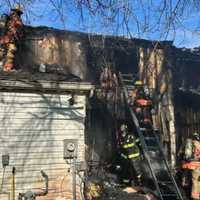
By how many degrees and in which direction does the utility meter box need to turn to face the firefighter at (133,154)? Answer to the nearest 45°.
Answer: approximately 135° to its left

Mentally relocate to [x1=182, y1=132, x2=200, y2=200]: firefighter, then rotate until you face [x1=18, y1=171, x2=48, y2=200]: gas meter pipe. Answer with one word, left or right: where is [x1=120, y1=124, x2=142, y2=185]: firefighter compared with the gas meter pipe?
right

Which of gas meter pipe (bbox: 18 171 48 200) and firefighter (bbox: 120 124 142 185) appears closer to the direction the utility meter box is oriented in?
the gas meter pipe

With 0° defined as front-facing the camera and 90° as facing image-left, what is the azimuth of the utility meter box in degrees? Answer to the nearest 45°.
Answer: approximately 0°

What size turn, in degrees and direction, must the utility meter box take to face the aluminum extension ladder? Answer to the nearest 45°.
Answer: approximately 135° to its left

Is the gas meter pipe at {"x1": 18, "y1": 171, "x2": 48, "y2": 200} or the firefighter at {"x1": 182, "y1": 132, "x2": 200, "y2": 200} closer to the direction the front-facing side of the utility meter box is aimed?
the gas meter pipe

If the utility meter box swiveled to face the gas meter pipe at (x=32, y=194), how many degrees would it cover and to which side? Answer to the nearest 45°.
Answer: approximately 45° to its right

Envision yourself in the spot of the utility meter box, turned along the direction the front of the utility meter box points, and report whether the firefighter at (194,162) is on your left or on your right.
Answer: on your left
